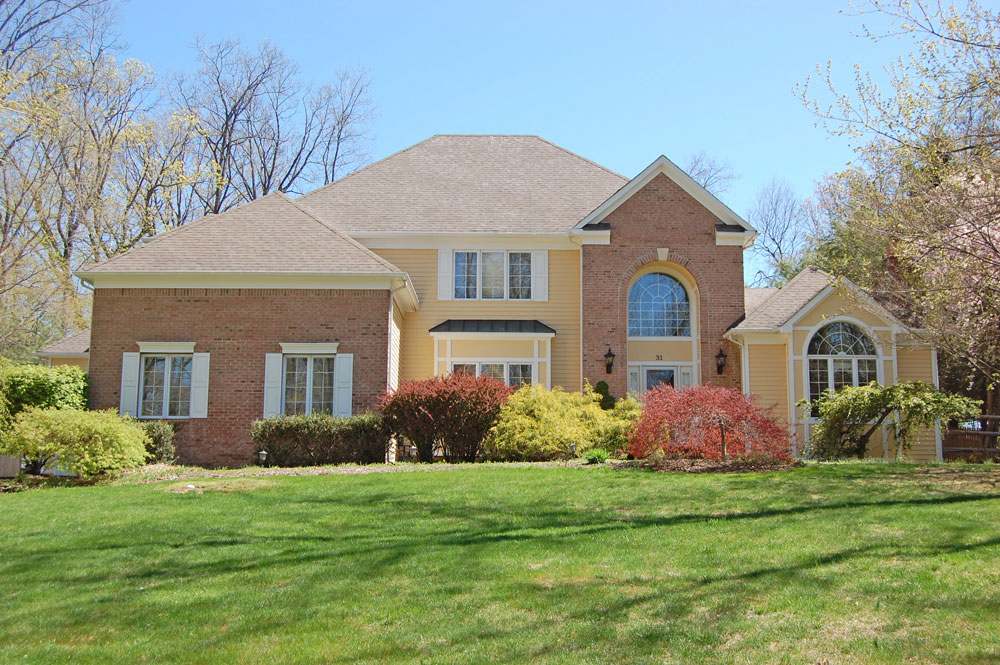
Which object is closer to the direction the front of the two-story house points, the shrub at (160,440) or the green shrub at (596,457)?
the green shrub

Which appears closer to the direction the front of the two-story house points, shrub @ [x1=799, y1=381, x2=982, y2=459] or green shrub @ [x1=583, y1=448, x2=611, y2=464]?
the green shrub

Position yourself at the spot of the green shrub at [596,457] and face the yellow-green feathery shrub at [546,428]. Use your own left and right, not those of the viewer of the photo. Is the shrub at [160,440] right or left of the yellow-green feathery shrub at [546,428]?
left

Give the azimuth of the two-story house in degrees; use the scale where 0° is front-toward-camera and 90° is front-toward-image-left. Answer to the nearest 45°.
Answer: approximately 0°

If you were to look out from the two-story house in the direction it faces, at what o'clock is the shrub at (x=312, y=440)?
The shrub is roughly at 1 o'clock from the two-story house.

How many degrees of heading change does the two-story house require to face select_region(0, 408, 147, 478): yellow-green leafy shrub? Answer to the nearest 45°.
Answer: approximately 45° to its right

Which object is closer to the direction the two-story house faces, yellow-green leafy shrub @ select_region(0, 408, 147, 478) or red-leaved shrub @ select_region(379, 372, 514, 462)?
the red-leaved shrub

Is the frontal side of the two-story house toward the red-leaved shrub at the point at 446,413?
yes

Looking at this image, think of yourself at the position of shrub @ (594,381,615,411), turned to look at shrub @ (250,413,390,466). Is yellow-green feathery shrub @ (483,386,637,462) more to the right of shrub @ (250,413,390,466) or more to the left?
left

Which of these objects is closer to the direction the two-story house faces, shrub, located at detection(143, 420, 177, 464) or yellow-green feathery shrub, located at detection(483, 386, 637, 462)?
the yellow-green feathery shrub
